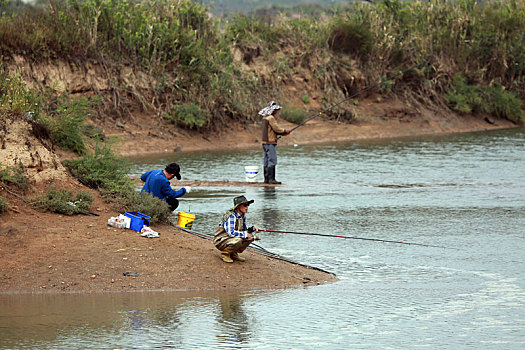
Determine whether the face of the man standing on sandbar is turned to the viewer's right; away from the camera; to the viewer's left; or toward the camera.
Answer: to the viewer's right

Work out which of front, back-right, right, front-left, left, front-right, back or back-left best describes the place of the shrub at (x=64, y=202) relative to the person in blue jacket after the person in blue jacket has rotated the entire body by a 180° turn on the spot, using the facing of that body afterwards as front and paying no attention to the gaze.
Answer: front-left

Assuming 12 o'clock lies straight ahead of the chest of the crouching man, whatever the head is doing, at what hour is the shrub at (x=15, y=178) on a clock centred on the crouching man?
The shrub is roughly at 7 o'clock from the crouching man.

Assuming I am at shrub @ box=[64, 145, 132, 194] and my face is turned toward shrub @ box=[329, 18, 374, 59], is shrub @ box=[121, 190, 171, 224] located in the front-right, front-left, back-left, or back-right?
back-right

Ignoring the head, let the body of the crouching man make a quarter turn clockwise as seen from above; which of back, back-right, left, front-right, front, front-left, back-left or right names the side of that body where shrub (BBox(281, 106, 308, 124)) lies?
back

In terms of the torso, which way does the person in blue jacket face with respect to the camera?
to the viewer's right

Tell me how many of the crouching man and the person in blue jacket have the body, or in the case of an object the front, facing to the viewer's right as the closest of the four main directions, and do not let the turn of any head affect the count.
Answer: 2

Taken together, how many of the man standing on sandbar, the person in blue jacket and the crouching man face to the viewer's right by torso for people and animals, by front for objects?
3

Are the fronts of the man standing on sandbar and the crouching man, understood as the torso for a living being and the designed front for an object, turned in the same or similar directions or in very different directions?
same or similar directions

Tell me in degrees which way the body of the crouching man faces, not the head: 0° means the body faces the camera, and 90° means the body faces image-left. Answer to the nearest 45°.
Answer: approximately 270°

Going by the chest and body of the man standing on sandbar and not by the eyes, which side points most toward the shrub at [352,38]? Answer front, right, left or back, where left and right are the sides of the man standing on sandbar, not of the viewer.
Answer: left

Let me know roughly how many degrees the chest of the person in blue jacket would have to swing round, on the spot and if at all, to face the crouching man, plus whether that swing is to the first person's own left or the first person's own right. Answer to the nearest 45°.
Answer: approximately 90° to the first person's own right

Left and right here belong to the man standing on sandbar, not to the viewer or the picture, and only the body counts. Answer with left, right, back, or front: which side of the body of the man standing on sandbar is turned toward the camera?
right

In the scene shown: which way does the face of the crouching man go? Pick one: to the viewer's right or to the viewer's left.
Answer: to the viewer's right

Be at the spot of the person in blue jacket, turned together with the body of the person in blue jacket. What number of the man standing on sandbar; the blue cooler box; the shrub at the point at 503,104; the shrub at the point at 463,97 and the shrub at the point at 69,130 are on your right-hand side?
1

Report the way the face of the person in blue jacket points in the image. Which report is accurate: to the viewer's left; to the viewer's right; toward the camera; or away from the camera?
to the viewer's right

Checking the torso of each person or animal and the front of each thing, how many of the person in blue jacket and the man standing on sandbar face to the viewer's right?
2
